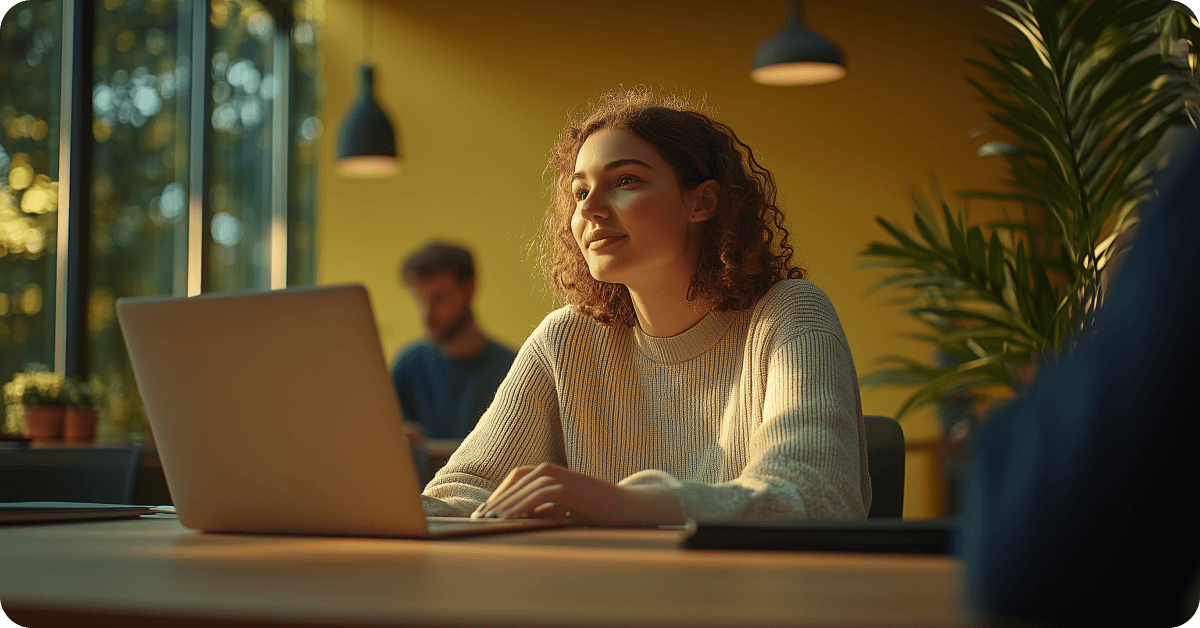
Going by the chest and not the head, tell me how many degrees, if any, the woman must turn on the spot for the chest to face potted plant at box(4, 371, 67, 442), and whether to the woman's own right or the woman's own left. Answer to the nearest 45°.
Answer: approximately 90° to the woman's own right

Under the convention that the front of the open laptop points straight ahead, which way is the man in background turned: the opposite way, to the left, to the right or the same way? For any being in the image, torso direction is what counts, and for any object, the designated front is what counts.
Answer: the opposite way

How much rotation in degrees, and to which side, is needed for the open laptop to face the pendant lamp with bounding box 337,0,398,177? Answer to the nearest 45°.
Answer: approximately 45° to its left

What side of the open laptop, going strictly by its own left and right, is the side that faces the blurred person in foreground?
right

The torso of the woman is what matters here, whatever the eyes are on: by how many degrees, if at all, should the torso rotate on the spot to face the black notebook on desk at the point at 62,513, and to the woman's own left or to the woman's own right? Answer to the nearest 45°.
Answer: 0° — they already face it

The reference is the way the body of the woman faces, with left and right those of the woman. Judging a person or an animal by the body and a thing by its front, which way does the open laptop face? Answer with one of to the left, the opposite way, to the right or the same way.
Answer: the opposite way

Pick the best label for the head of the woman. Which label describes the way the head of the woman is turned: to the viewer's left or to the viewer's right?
to the viewer's left

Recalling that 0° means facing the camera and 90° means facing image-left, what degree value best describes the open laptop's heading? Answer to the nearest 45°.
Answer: approximately 225°

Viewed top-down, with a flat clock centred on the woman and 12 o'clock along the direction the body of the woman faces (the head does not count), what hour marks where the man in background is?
The man in background is roughly at 4 o'clock from the woman.
